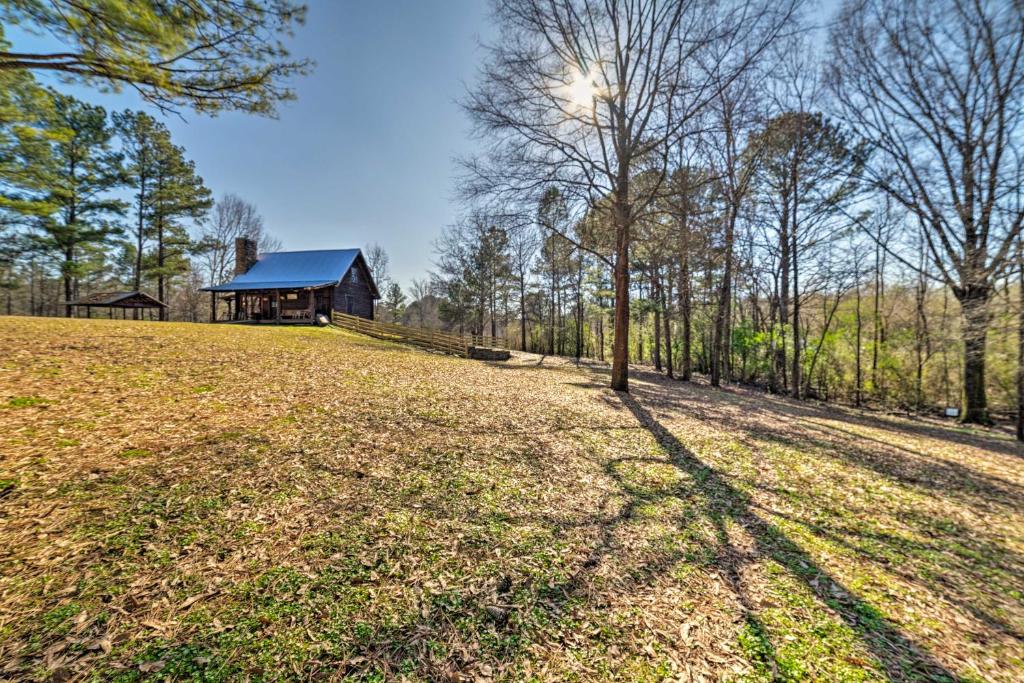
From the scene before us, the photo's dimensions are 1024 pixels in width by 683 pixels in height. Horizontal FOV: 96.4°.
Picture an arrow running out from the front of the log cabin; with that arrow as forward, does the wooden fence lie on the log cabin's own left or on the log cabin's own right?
on the log cabin's own left

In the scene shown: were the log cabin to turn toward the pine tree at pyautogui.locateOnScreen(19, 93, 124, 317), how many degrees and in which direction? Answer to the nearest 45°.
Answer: approximately 45° to its right

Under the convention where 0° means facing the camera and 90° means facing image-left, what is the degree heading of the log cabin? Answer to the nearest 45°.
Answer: approximately 45°

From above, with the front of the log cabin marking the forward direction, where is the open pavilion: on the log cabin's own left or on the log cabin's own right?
on the log cabin's own right

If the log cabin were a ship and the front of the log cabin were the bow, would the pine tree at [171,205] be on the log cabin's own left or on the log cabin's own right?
on the log cabin's own right
